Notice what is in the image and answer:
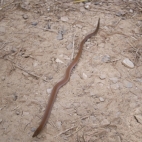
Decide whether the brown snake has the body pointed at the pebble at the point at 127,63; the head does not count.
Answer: no

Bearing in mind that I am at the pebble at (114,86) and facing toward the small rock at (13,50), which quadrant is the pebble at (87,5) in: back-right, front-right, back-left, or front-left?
front-right

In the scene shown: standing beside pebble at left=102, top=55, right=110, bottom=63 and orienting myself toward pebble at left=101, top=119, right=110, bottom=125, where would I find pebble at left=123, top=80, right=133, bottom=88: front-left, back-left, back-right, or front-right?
front-left

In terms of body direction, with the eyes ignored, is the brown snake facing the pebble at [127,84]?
no
